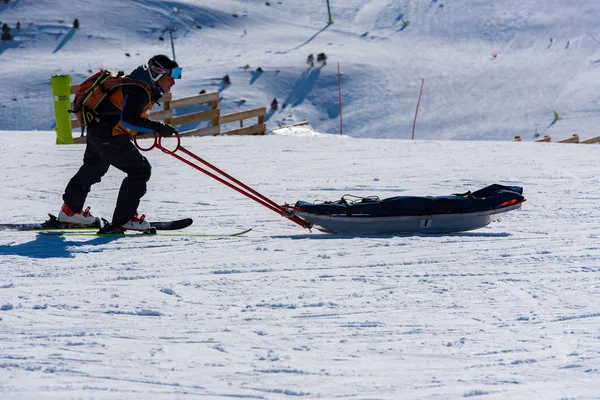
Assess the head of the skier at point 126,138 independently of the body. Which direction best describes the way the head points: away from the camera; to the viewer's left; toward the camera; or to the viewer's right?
to the viewer's right

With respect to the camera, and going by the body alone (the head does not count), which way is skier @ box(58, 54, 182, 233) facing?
to the viewer's right

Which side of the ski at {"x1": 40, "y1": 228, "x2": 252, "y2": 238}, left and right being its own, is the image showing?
right

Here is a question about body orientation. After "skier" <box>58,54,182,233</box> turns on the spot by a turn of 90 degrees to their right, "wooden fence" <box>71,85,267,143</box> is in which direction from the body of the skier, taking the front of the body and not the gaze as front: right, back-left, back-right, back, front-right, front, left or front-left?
back

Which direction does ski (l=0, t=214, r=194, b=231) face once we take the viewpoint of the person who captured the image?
facing to the right of the viewer

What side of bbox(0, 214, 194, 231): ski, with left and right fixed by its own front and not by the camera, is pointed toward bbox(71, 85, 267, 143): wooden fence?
left
